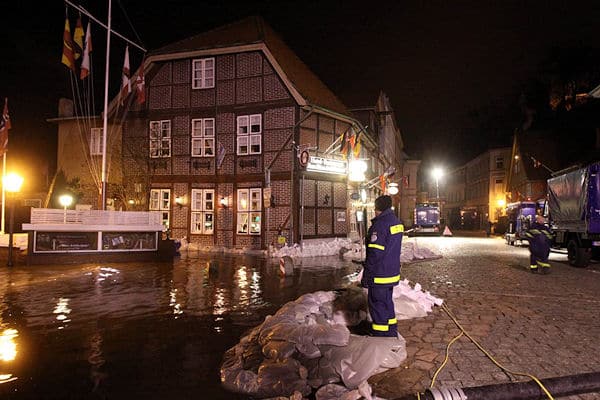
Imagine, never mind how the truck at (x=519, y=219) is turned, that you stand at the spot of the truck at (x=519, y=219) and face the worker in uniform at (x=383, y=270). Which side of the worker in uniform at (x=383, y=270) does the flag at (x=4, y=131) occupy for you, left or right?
right

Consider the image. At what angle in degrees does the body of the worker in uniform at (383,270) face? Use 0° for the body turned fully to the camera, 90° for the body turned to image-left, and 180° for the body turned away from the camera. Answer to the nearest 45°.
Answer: approximately 135°

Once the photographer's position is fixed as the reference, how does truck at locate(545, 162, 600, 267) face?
facing the viewer and to the right of the viewer

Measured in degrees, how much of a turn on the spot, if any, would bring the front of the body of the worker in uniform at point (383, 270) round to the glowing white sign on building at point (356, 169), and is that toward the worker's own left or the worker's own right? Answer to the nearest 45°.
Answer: approximately 45° to the worker's own right

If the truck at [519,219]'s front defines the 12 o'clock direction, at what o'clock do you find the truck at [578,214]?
the truck at [578,214] is roughly at 10 o'clock from the truck at [519,219].

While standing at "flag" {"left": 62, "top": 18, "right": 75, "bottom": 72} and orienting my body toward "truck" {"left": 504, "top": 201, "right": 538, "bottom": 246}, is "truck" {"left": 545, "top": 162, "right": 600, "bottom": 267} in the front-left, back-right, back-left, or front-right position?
front-right

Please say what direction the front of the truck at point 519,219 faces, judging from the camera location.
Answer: facing the viewer and to the left of the viewer

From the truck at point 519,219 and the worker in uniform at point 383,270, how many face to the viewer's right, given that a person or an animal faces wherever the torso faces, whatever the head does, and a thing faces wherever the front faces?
0

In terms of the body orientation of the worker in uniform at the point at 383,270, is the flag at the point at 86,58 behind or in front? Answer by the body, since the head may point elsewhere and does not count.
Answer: in front
